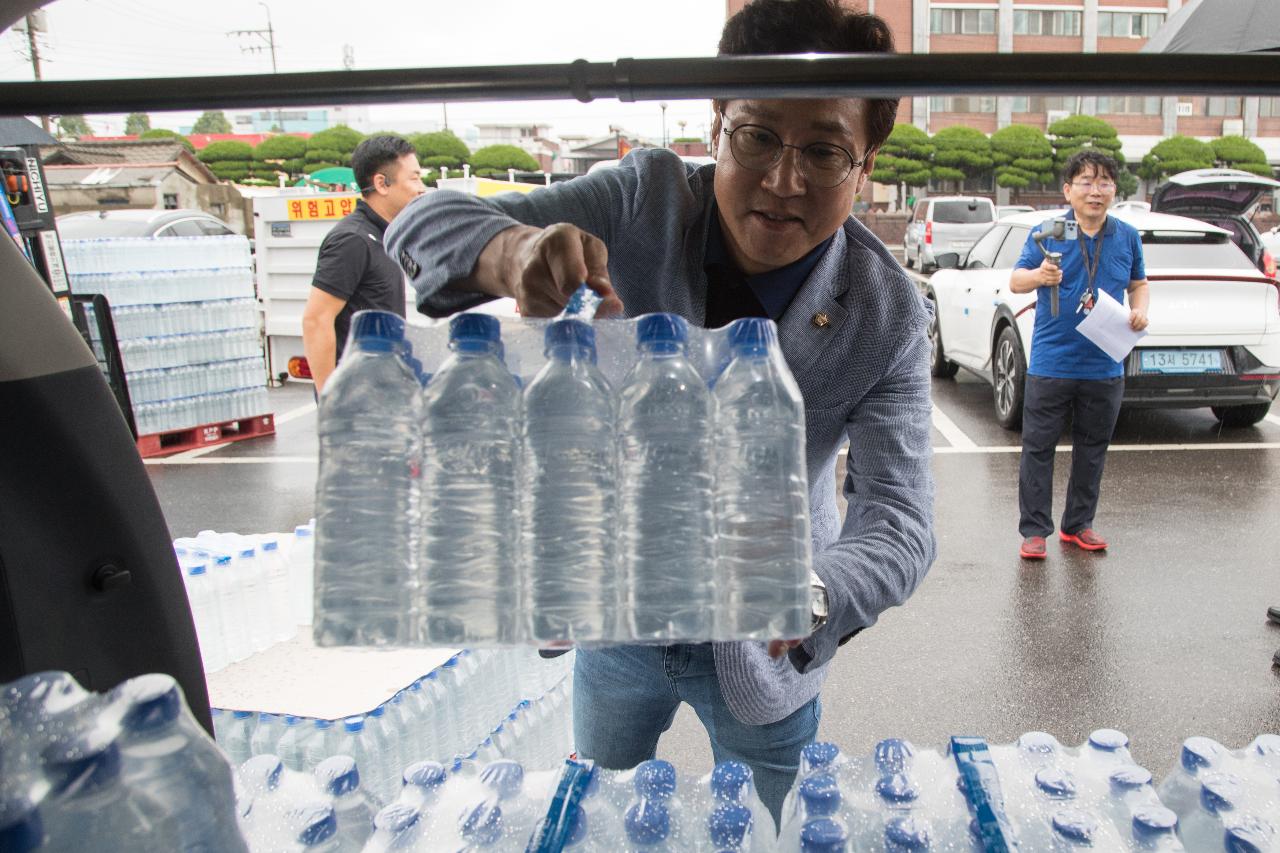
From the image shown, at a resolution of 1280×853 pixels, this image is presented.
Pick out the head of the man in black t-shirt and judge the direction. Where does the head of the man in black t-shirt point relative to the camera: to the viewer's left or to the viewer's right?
to the viewer's right

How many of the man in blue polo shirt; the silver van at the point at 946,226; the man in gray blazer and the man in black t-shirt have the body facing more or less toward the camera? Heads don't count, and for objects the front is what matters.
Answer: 2

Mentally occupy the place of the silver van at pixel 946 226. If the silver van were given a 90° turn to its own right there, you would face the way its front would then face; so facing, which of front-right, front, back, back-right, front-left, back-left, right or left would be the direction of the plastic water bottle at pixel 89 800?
back-right

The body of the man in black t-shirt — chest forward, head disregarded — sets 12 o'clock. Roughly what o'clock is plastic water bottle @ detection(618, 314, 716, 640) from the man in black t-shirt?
The plastic water bottle is roughly at 3 o'clock from the man in black t-shirt.

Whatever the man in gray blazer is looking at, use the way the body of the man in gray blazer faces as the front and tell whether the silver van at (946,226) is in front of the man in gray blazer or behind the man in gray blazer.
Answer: behind

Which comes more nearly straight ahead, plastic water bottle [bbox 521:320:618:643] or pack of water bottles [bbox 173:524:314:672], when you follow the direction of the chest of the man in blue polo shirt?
the plastic water bottle

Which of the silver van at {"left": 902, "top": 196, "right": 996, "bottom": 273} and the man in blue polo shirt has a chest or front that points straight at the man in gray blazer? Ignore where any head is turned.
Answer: the man in blue polo shirt

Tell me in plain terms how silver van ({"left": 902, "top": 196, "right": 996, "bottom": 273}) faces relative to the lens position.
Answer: facing away from the viewer and to the left of the viewer

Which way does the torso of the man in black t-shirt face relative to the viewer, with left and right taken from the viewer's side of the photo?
facing to the right of the viewer

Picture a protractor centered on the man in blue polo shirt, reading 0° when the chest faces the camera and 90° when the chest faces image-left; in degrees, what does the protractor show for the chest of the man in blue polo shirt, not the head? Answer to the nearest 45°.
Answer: approximately 0°

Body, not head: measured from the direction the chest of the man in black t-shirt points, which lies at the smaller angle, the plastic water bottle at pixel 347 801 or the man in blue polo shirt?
the man in blue polo shirt

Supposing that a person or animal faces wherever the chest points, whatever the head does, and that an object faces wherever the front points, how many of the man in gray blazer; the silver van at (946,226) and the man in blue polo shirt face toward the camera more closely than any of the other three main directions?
2

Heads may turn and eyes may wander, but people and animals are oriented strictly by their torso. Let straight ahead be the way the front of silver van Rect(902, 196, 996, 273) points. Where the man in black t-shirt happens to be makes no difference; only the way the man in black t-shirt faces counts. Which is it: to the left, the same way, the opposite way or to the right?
to the right

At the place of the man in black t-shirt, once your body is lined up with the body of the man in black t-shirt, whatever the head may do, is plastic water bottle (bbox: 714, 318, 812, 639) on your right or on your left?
on your right

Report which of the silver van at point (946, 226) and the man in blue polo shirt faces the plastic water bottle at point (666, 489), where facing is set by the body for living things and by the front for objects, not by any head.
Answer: the man in blue polo shirt
